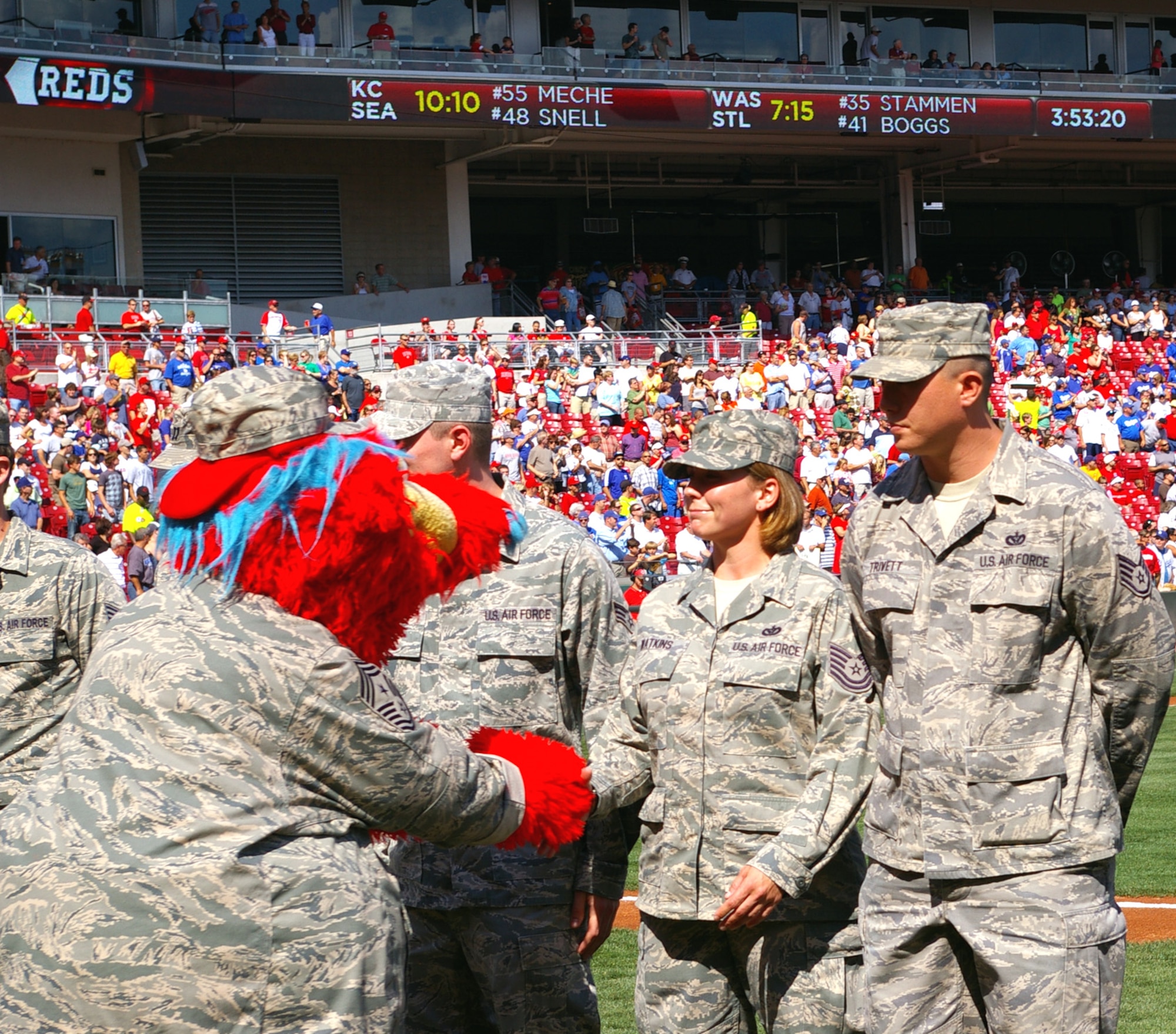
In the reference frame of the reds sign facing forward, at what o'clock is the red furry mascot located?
The red furry mascot is roughly at 12 o'clock from the reds sign.

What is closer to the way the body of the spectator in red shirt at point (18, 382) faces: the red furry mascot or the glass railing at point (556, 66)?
the red furry mascot

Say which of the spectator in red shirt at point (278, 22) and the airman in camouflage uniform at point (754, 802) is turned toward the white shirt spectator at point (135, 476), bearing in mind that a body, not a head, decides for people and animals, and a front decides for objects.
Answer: the spectator in red shirt

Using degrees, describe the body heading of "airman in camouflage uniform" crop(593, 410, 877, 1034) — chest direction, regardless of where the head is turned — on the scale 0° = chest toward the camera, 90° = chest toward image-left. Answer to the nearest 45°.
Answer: approximately 45°

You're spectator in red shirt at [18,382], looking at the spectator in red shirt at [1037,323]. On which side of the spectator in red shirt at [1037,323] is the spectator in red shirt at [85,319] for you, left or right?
left

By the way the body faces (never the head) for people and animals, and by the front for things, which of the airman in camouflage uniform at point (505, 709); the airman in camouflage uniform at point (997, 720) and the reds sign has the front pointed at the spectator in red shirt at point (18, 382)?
the reds sign

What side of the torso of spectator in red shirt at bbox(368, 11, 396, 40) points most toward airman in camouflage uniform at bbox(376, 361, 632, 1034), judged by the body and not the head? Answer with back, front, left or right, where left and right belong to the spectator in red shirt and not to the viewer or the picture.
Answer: front

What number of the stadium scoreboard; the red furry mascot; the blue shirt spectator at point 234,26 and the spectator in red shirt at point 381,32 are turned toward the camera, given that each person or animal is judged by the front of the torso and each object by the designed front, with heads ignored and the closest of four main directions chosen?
3

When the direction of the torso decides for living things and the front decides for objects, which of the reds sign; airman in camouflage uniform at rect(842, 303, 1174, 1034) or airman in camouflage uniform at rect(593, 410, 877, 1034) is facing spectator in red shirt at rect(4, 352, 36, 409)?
the reds sign

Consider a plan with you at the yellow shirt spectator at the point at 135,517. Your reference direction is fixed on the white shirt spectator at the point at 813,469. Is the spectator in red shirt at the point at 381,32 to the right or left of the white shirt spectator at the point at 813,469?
left

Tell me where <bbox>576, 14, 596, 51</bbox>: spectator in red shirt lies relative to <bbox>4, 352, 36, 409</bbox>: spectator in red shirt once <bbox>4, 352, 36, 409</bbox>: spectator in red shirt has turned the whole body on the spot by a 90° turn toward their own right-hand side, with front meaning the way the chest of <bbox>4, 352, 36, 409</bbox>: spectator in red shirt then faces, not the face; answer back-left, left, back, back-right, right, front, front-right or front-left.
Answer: back

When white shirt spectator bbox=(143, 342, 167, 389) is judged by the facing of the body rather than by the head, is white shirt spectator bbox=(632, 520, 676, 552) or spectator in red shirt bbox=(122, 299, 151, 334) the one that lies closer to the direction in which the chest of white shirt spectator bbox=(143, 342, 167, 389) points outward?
the white shirt spectator
